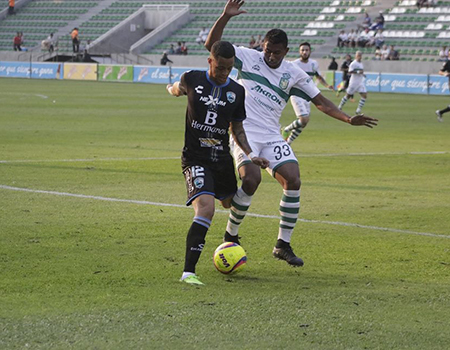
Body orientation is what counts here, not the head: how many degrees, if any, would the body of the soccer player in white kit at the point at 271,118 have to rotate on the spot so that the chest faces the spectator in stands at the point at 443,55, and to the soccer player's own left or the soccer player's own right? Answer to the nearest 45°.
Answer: approximately 180°

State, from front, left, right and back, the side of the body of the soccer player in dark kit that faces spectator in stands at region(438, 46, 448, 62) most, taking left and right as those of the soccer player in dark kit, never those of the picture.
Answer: back

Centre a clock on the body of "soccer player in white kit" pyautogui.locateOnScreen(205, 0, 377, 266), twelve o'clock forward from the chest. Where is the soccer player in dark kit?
The soccer player in dark kit is roughly at 1 o'clock from the soccer player in white kit.

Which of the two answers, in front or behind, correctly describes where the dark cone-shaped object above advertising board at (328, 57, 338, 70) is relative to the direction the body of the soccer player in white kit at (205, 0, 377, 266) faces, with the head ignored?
behind

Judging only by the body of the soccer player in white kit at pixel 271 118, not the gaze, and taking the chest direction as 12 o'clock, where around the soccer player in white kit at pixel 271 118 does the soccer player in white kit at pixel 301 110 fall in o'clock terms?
the soccer player in white kit at pixel 301 110 is roughly at 6 o'clock from the soccer player in white kit at pixel 271 118.

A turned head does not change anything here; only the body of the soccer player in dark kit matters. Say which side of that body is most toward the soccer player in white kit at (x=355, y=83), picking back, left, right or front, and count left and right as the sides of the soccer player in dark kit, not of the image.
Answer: back

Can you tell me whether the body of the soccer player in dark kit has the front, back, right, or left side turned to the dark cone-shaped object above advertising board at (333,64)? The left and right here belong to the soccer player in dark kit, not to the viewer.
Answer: back

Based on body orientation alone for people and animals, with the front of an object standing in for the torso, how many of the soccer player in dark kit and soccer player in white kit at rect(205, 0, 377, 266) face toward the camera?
2

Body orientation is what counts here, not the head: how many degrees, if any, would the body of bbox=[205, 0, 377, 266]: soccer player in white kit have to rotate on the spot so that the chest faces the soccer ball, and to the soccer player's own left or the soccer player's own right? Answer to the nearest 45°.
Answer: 0° — they already face it

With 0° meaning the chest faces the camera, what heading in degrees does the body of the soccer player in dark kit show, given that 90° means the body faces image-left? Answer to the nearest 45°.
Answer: approximately 0°

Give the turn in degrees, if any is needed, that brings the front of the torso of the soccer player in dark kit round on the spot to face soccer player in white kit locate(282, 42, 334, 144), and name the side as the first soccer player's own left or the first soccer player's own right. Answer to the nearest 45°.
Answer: approximately 180°

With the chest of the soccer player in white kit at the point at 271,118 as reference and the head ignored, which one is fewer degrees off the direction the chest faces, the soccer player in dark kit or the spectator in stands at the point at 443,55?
the soccer player in dark kit
